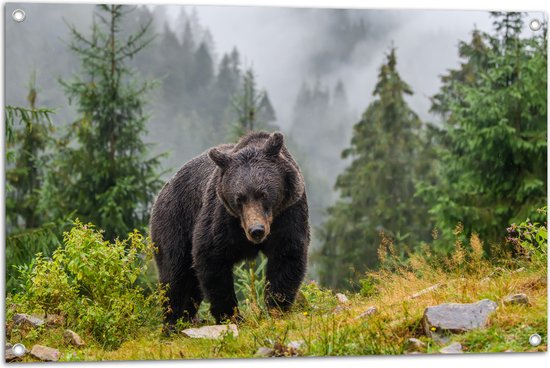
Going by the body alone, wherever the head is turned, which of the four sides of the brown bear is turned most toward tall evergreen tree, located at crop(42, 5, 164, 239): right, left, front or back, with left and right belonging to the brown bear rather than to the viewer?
back

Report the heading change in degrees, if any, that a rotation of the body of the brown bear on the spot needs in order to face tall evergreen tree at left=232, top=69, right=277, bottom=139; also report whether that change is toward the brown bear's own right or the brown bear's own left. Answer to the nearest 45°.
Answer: approximately 135° to the brown bear's own left

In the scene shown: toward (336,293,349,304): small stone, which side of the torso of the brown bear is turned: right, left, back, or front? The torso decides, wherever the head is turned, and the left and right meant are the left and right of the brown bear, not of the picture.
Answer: left

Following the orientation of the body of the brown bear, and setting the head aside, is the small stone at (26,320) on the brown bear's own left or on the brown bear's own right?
on the brown bear's own right

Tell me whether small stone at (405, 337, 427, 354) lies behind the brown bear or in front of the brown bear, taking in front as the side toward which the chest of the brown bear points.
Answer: in front

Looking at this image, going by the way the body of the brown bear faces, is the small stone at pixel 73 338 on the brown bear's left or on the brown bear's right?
on the brown bear's right

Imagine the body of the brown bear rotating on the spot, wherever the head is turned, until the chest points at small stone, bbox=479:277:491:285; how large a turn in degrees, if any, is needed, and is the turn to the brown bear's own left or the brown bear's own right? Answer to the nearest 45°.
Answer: approximately 45° to the brown bear's own left

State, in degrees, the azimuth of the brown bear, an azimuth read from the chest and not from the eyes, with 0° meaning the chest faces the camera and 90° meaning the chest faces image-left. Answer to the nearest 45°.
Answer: approximately 315°

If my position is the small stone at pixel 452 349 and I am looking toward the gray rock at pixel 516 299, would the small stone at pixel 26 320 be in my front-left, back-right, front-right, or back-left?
back-left
